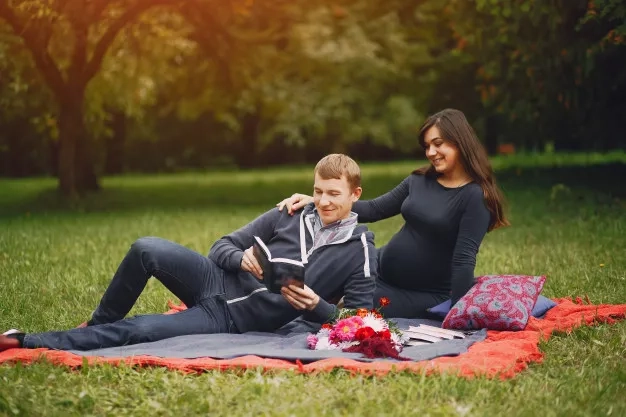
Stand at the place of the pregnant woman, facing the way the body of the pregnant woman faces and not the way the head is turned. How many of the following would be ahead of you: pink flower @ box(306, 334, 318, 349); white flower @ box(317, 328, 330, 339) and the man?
3

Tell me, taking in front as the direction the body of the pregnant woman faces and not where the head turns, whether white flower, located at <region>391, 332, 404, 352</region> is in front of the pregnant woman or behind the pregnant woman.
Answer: in front

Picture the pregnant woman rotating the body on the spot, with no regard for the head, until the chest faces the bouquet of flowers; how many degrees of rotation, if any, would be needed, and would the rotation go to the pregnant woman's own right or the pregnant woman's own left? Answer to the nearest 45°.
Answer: approximately 45° to the pregnant woman's own left

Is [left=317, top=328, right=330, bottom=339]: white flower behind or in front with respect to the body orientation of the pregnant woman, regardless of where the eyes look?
in front

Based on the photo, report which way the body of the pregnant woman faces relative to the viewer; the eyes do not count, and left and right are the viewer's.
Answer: facing the viewer and to the left of the viewer

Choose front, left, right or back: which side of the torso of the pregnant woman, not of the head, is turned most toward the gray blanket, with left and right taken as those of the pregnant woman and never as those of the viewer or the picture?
front

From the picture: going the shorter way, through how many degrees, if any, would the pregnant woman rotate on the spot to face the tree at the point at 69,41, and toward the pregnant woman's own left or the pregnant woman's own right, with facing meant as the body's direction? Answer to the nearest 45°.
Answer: approximately 90° to the pregnant woman's own right

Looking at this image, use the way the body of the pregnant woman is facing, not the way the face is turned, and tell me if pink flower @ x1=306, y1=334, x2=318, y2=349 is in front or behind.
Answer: in front

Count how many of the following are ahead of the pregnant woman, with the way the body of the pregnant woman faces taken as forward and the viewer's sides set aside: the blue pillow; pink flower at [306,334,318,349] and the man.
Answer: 2

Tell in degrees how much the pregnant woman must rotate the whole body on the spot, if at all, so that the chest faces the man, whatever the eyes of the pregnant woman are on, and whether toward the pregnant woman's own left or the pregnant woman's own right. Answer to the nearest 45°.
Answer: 0° — they already face them

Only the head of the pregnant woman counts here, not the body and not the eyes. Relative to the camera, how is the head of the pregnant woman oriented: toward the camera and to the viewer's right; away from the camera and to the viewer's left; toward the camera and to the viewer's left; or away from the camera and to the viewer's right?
toward the camera and to the viewer's left
